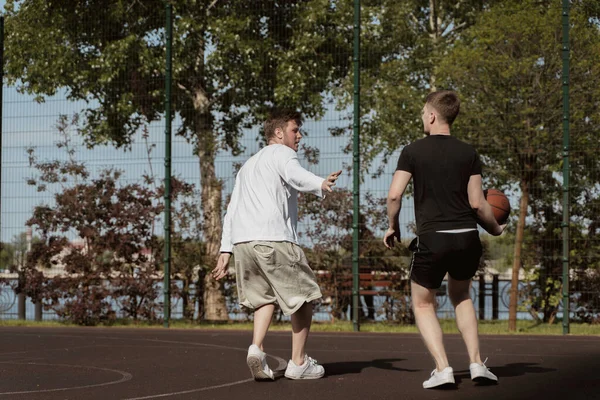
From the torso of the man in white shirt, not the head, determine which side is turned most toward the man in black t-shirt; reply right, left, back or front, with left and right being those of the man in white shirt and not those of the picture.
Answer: right

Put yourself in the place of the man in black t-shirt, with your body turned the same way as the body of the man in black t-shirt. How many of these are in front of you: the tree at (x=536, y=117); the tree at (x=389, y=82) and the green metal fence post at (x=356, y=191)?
3

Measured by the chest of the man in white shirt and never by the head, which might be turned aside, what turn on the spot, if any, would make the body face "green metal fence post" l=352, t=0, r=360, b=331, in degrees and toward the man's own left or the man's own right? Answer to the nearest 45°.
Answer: approximately 45° to the man's own left

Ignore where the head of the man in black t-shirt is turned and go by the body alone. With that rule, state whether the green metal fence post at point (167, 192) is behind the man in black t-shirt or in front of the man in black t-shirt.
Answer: in front

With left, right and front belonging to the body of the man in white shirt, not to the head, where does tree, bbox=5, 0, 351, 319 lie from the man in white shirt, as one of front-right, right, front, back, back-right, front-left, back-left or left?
front-left

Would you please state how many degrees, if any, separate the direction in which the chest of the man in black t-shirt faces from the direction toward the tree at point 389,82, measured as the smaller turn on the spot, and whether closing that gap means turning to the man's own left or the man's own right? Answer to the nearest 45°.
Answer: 0° — they already face it

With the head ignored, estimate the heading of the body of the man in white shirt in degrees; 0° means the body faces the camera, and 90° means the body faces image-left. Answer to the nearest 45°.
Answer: approximately 225°

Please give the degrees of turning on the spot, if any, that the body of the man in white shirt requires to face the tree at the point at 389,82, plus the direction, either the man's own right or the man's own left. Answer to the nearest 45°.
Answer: approximately 45° to the man's own left

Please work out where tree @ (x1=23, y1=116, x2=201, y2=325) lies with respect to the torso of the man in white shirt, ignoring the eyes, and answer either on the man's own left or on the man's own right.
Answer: on the man's own left

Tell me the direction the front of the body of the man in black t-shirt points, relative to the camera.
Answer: away from the camera

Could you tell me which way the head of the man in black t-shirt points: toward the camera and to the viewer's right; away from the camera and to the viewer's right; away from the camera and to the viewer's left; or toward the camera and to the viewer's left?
away from the camera and to the viewer's left
